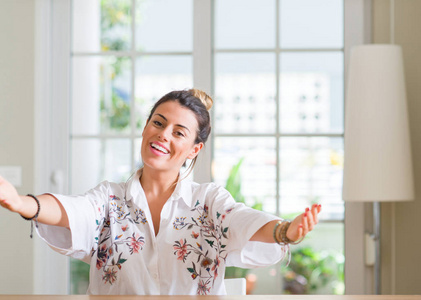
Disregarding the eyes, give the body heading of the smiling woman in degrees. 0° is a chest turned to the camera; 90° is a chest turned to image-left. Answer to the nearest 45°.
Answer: approximately 0°

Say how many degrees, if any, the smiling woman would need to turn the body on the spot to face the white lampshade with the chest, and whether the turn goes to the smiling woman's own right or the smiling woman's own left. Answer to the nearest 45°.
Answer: approximately 135° to the smiling woman's own left
